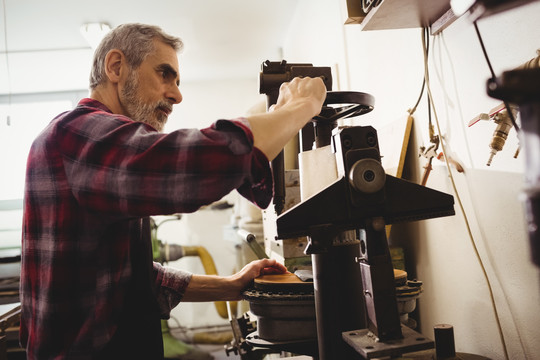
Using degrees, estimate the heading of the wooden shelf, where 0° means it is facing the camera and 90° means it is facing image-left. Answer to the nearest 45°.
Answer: approximately 45°

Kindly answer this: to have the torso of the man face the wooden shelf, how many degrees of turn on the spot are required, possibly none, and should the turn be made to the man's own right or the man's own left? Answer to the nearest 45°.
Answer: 0° — they already face it

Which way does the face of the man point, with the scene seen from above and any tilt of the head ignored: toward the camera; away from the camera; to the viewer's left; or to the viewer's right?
to the viewer's right

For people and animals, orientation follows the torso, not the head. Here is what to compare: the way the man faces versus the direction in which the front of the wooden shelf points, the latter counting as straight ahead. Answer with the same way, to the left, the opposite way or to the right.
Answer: the opposite way

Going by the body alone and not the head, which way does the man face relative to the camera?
to the viewer's right

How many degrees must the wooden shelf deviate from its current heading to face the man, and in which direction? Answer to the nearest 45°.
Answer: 0° — it already faces them
